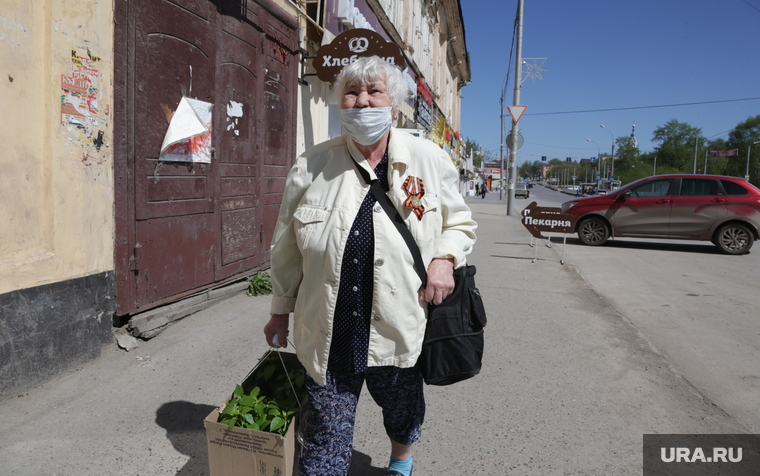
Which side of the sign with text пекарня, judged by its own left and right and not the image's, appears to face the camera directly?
front

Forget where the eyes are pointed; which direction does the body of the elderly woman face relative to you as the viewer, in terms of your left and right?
facing the viewer

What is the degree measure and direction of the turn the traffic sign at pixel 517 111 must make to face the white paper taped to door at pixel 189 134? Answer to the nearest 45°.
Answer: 0° — it already faces it

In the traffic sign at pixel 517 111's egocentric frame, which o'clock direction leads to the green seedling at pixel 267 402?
The green seedling is roughly at 12 o'clock from the traffic sign.

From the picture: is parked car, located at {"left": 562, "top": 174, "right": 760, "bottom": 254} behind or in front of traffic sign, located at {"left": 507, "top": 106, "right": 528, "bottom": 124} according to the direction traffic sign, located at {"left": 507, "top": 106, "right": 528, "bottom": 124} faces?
in front

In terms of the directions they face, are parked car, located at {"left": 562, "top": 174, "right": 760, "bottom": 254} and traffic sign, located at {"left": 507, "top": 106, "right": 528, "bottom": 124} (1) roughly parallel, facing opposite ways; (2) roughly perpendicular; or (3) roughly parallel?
roughly perpendicular

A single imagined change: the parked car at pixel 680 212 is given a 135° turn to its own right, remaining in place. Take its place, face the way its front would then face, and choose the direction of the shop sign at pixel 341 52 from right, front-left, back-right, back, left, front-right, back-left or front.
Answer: back

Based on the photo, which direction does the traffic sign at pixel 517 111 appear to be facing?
toward the camera

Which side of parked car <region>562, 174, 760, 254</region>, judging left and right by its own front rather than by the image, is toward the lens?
left

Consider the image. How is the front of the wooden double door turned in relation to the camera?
facing the viewer and to the right of the viewer

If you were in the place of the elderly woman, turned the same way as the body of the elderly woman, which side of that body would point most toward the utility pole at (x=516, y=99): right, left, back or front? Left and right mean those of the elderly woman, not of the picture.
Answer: back

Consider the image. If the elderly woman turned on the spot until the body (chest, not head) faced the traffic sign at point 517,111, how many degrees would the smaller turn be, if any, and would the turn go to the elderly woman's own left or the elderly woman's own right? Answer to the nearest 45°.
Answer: approximately 180°

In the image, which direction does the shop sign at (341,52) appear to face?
toward the camera
